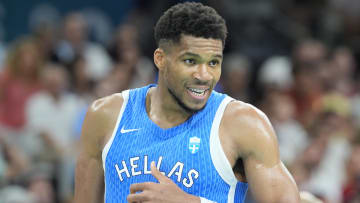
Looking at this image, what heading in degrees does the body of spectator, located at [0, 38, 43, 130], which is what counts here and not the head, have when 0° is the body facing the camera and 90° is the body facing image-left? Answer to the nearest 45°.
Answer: approximately 315°

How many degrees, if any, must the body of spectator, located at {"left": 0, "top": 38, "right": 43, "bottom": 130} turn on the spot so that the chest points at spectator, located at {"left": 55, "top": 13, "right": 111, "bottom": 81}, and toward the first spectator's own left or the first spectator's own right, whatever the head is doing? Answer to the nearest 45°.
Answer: approximately 90° to the first spectator's own left

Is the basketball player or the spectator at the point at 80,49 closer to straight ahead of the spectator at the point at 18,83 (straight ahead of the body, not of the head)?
the basketball player

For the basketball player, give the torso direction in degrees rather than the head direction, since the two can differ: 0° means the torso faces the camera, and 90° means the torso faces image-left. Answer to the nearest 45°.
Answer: approximately 0°

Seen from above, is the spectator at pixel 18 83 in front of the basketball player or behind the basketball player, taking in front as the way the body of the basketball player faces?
behind

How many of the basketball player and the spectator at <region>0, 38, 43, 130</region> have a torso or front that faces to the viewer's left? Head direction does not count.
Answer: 0

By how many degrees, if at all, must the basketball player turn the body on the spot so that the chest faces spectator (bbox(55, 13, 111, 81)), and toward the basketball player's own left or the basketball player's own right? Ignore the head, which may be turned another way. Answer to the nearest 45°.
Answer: approximately 180°
